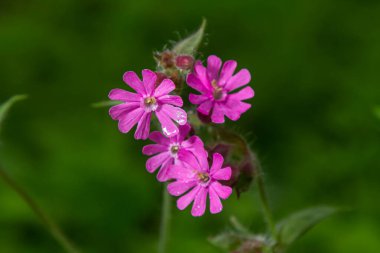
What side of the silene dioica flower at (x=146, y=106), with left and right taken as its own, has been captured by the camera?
front

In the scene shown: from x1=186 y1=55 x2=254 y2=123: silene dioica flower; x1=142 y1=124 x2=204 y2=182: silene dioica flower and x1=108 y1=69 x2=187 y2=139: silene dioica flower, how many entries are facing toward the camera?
3

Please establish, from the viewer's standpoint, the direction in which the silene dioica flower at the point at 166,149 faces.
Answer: facing the viewer

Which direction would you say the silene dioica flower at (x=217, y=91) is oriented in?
toward the camera
